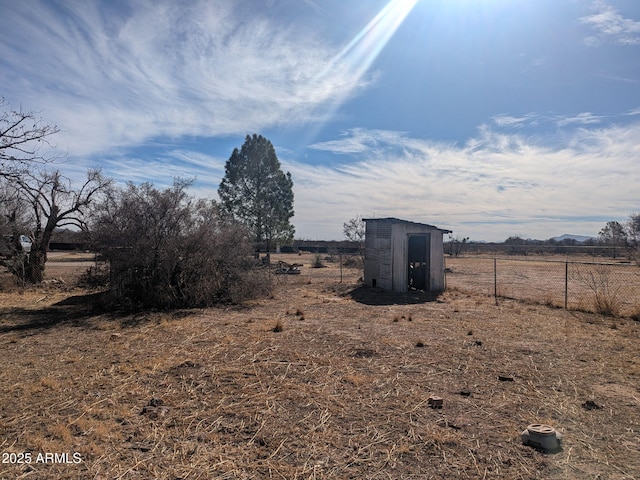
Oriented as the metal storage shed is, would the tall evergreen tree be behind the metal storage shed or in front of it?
behind

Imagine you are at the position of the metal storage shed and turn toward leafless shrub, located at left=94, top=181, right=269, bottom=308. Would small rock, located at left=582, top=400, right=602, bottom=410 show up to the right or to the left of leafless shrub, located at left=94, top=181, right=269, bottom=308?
left

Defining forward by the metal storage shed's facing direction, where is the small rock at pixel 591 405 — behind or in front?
in front

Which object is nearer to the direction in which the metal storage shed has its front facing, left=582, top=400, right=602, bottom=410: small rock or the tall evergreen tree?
the small rock

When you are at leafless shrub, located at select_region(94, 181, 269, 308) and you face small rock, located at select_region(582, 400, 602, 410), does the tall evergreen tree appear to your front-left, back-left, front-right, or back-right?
back-left

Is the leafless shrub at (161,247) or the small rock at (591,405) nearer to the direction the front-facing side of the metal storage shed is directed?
the small rock

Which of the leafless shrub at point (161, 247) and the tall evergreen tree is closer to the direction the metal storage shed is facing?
the leafless shrub

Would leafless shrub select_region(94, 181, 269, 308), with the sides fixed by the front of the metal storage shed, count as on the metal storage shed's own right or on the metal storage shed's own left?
on the metal storage shed's own right

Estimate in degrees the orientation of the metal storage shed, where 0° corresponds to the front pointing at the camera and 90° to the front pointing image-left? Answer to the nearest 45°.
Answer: approximately 315°
